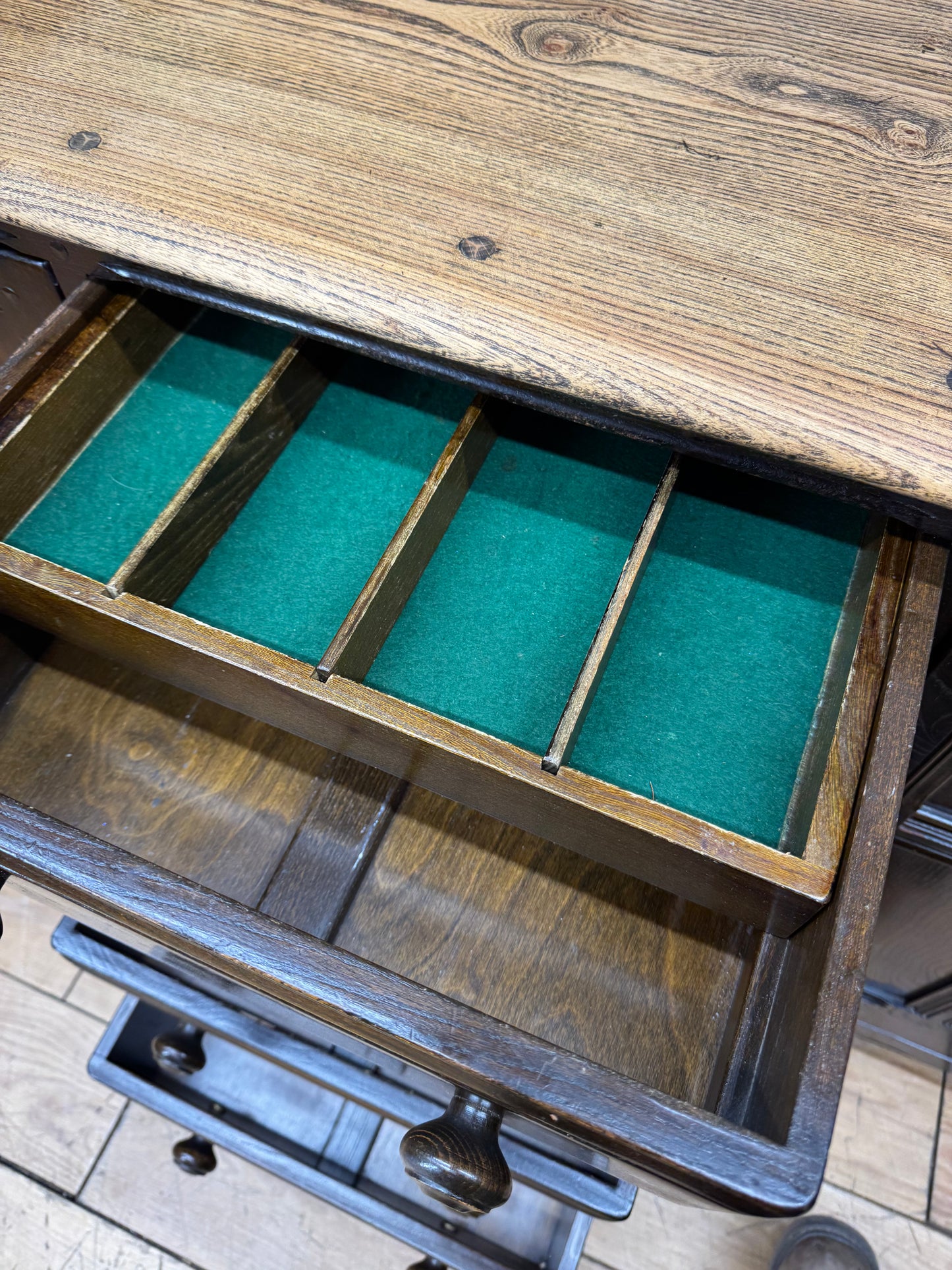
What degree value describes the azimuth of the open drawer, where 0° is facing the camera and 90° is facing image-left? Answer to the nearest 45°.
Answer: approximately 45°
